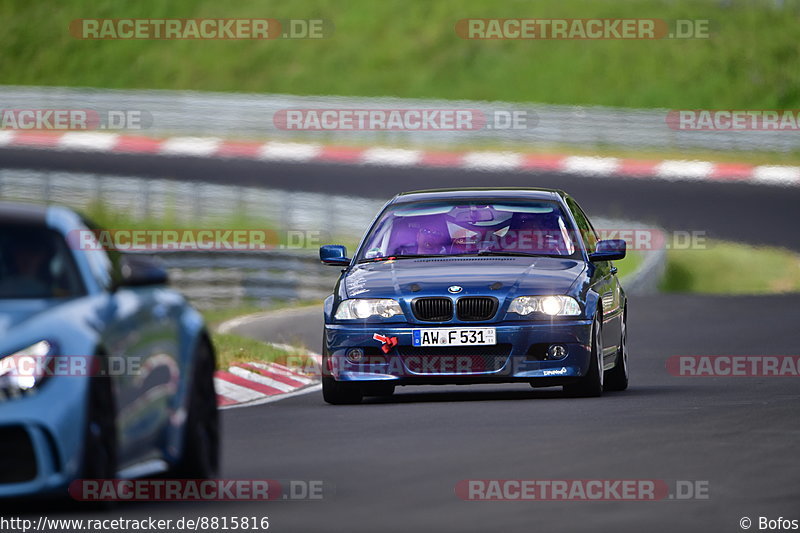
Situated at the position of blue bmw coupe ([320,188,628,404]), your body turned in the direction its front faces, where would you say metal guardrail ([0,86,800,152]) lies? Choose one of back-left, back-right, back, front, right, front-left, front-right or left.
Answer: back

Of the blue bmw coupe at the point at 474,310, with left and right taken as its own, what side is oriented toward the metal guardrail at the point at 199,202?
back

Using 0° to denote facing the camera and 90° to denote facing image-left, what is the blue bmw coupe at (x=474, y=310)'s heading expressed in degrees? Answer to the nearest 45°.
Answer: approximately 0°

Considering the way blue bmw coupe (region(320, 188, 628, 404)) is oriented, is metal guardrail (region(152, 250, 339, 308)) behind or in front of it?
behind
